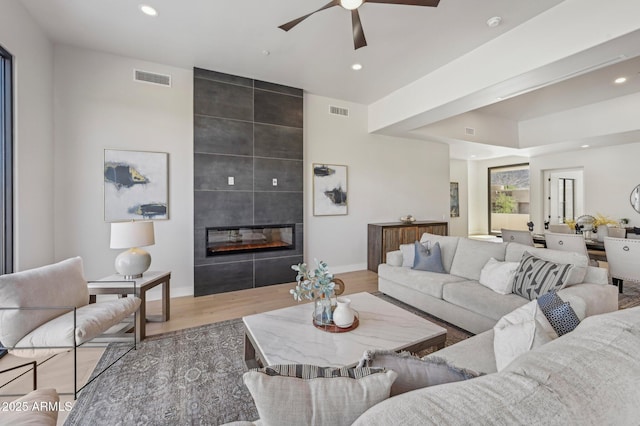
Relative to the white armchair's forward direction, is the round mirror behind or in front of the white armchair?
in front

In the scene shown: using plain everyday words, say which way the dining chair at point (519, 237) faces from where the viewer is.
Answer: facing away from the viewer and to the right of the viewer

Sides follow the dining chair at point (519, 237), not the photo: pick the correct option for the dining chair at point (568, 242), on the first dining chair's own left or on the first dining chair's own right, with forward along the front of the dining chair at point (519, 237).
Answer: on the first dining chair's own right

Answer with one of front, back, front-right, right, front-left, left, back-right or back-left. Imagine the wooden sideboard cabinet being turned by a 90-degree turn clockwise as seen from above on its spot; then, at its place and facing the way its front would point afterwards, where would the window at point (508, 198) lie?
back

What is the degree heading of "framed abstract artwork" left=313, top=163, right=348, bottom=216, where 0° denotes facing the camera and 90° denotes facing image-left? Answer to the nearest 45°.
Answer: approximately 315°

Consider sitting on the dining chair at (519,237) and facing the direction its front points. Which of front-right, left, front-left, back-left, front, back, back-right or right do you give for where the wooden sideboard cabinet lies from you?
back-left

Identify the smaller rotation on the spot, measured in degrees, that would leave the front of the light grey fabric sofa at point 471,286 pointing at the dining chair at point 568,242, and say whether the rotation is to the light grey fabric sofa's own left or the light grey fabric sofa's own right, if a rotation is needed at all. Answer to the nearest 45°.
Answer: approximately 180°

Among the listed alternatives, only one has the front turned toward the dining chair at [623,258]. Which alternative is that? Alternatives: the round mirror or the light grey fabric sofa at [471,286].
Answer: the round mirror

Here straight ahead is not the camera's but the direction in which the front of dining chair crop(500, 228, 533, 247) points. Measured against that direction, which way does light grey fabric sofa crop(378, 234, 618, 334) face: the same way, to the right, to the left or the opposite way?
the opposite way

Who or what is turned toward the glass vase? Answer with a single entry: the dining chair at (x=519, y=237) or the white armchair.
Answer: the white armchair
